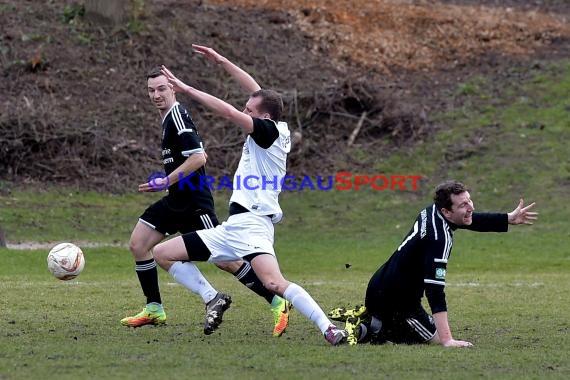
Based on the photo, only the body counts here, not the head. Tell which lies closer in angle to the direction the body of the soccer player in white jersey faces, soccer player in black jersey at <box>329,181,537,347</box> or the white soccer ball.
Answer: the white soccer ball

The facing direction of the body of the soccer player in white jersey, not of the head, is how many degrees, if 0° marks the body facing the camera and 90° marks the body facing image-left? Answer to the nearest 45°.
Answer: approximately 90°

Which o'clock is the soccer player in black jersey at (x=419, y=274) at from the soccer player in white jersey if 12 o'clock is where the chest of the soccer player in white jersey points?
The soccer player in black jersey is roughly at 6 o'clock from the soccer player in white jersey.

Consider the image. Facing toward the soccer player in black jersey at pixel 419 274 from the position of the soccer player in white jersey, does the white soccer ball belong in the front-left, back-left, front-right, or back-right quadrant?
back-left
